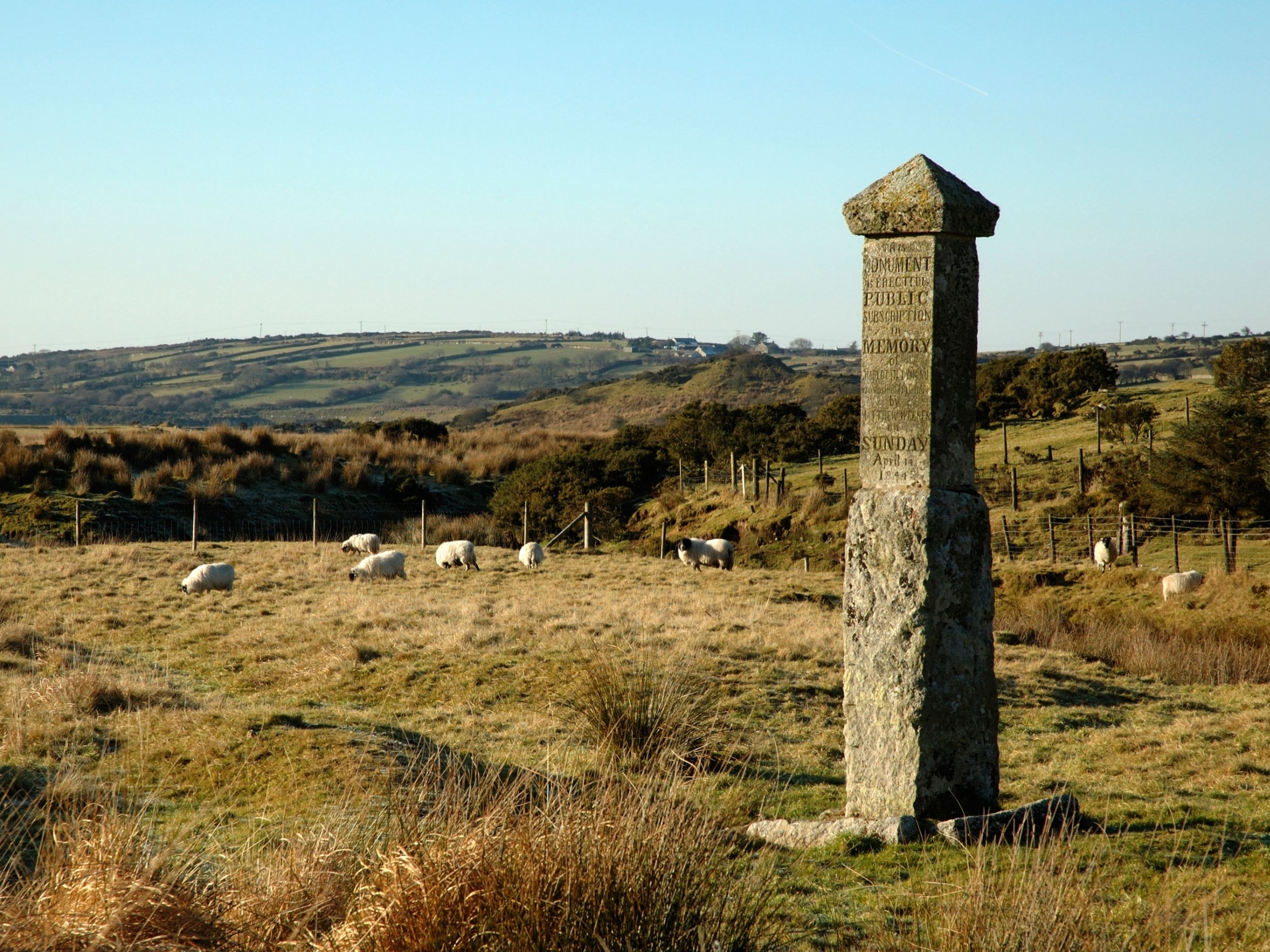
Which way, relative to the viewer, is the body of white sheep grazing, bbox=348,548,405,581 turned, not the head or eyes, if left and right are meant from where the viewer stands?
facing to the left of the viewer

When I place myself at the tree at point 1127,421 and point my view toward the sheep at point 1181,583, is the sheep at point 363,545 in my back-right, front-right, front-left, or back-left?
front-right

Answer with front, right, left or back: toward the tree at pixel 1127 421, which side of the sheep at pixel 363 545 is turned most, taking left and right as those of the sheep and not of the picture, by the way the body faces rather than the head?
back

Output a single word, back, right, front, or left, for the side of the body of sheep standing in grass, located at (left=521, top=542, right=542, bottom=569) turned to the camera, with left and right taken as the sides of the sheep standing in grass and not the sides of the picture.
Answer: back

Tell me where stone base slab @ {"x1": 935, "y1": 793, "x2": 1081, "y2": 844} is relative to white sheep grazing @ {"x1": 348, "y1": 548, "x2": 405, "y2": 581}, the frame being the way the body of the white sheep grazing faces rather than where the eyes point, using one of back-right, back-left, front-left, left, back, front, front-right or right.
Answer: left

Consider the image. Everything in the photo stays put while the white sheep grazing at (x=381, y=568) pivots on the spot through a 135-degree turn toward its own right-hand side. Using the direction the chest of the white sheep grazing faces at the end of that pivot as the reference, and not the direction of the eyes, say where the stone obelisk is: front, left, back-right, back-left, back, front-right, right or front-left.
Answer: back-right

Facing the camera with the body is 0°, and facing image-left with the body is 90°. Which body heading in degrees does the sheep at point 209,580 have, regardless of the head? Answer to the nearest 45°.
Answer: approximately 90°

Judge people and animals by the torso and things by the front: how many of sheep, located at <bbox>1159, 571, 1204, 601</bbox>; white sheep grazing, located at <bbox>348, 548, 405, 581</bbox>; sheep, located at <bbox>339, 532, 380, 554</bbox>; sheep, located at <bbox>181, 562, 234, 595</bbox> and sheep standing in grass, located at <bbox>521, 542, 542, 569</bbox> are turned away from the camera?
1
